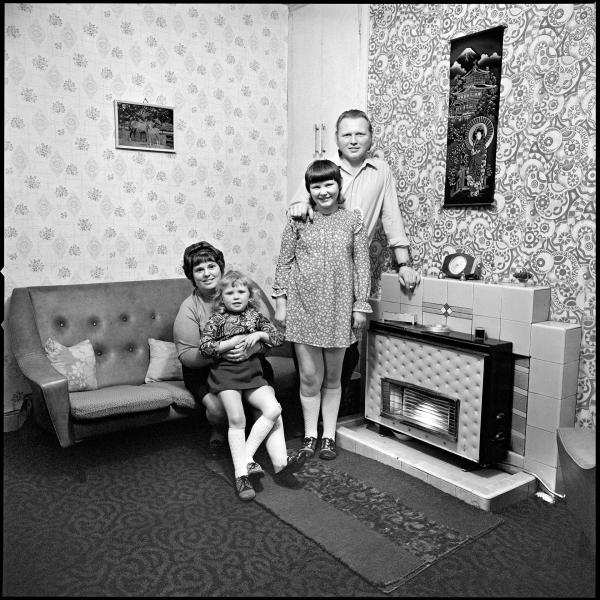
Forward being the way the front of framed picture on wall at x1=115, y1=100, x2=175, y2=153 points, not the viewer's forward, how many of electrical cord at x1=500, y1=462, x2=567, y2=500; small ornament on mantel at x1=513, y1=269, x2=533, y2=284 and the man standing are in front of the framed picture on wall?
3

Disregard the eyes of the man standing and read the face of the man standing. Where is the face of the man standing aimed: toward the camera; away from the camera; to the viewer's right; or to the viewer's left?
toward the camera

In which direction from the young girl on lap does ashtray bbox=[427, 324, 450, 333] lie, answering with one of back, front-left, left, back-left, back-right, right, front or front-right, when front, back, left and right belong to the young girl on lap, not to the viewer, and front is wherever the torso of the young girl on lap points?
left

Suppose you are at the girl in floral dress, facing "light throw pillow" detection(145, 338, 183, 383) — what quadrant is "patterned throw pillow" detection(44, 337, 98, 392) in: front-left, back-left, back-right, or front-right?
front-left

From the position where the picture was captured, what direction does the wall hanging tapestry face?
facing the viewer and to the left of the viewer

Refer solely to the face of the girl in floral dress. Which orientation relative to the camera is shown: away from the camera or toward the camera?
toward the camera

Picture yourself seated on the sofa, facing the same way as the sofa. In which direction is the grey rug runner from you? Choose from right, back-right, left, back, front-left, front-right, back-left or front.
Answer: front

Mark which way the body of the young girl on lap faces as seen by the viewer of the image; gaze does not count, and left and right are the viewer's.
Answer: facing the viewer

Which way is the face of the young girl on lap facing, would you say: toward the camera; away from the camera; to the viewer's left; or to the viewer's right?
toward the camera

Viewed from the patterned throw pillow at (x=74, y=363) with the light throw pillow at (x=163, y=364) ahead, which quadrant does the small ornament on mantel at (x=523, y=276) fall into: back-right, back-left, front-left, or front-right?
front-right

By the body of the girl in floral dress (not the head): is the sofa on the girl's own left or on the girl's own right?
on the girl's own right

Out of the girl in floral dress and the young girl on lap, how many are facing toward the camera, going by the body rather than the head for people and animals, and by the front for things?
2

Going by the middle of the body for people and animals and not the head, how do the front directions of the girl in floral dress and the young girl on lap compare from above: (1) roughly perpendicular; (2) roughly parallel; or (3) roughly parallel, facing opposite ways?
roughly parallel
